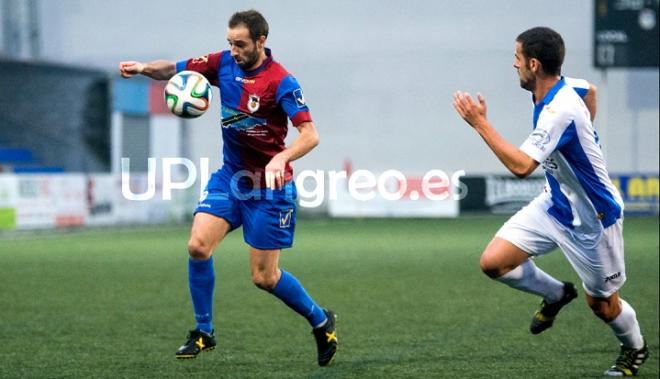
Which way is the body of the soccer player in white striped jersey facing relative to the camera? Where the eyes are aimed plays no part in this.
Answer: to the viewer's left

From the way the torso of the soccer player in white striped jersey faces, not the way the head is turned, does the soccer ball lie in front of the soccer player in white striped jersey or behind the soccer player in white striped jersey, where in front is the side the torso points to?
in front

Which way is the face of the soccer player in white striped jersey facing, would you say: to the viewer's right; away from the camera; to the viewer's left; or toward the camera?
to the viewer's left
